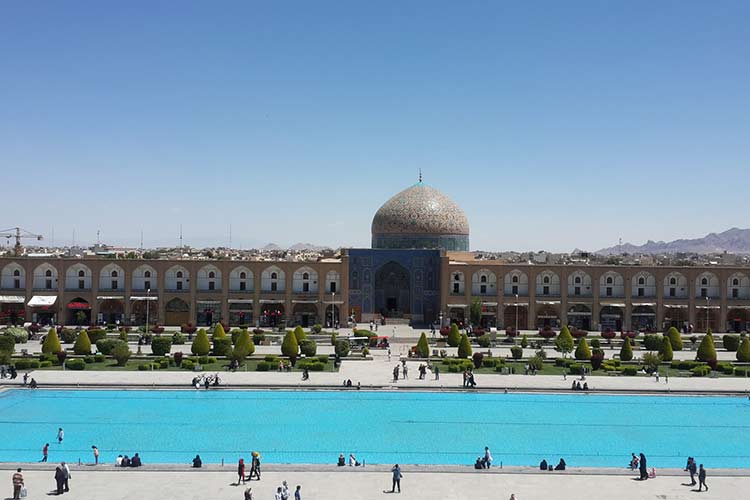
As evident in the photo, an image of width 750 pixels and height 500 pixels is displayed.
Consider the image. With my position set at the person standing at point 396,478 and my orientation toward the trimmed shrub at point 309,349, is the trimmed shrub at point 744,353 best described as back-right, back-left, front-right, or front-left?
front-right

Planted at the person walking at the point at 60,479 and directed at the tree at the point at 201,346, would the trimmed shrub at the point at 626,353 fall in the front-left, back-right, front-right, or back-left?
front-right

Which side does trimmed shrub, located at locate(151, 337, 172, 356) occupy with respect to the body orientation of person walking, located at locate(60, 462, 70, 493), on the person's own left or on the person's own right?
on the person's own right

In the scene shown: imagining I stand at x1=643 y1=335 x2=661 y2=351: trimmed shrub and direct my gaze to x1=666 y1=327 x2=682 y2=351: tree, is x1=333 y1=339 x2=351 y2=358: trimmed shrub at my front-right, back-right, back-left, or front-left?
back-right
